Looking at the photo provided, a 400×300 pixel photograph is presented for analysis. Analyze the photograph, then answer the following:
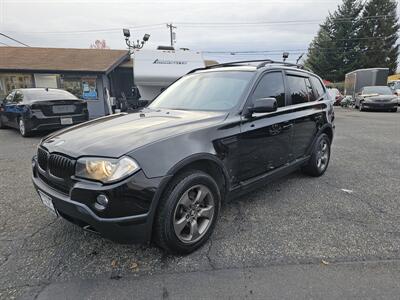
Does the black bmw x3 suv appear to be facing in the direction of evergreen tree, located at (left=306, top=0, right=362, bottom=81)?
no

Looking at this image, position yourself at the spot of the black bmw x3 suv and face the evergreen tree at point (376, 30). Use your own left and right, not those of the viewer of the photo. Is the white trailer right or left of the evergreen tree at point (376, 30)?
left

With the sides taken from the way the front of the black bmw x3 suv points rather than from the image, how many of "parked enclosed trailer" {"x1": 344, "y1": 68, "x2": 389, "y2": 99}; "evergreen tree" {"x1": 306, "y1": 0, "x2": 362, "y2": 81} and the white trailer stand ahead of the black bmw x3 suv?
0

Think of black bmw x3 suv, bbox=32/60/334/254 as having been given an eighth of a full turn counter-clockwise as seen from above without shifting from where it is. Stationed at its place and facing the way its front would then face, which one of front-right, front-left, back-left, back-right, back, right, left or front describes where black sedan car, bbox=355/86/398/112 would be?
back-left

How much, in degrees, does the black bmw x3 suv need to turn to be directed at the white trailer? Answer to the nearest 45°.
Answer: approximately 135° to its right

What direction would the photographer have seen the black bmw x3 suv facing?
facing the viewer and to the left of the viewer

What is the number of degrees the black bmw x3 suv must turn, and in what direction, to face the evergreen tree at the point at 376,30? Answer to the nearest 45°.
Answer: approximately 180°

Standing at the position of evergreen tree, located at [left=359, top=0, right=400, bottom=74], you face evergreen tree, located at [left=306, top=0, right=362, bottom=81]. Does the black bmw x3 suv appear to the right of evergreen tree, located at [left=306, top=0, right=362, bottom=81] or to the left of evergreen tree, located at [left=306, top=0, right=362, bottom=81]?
left

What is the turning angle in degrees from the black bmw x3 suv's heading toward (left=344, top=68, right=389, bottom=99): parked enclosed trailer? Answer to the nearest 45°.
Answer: approximately 180°
